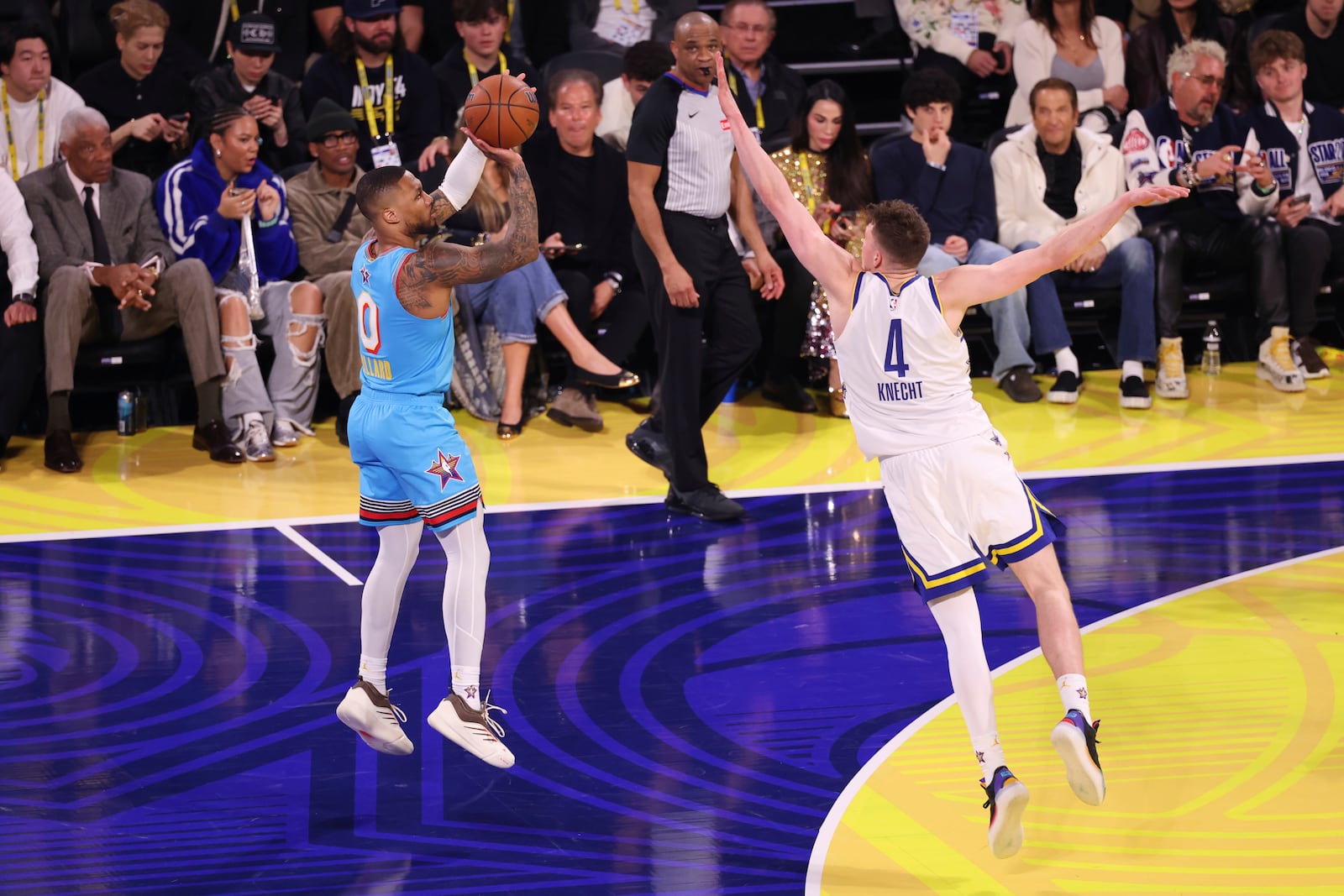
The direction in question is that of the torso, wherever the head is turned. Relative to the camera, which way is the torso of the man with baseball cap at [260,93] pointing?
toward the camera

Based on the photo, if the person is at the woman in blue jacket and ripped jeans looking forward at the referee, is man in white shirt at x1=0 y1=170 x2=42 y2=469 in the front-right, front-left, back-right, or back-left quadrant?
back-right

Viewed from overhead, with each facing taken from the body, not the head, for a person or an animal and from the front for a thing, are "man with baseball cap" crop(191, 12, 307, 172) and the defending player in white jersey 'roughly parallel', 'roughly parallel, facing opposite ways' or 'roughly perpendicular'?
roughly parallel, facing opposite ways

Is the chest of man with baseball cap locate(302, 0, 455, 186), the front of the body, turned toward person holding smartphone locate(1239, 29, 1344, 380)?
no

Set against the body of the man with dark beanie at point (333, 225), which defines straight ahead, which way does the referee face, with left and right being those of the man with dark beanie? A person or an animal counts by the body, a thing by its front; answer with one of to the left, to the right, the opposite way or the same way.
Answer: the same way

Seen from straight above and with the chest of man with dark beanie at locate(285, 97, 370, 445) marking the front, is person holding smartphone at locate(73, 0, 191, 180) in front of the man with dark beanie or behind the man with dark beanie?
behind

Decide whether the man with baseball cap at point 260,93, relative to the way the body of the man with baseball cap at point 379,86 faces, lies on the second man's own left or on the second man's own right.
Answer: on the second man's own right

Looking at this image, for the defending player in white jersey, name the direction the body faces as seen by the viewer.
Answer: away from the camera

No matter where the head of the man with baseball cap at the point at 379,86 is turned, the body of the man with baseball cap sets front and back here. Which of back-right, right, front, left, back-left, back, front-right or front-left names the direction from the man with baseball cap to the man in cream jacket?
left

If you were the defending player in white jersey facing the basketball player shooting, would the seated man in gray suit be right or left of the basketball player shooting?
right

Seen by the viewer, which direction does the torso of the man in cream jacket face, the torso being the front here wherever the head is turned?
toward the camera

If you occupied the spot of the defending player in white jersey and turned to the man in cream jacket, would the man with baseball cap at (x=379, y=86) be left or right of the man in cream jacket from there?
left

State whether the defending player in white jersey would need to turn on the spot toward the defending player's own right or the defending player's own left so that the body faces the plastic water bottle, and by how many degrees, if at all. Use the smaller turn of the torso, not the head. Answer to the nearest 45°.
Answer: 0° — they already face it

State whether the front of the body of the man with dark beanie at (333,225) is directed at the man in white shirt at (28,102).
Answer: no

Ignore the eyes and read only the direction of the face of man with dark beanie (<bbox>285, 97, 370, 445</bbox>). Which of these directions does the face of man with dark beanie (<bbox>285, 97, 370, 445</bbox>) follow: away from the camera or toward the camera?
toward the camera

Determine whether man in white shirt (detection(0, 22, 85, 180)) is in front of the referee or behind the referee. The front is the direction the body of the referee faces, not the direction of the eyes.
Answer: behind

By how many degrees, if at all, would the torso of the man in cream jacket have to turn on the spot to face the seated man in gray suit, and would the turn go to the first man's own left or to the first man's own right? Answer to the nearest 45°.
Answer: approximately 45° to the first man's own right

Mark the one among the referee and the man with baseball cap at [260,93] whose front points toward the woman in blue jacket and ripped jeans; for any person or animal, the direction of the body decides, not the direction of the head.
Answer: the man with baseball cap

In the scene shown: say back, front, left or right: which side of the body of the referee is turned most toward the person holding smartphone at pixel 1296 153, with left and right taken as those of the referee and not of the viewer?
left

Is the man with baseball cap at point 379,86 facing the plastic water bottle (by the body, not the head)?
no
